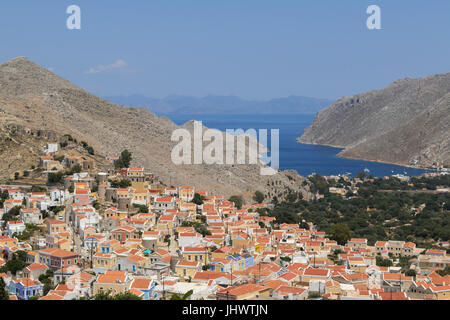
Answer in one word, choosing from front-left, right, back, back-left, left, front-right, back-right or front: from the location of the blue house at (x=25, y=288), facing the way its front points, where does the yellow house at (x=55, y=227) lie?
back-left

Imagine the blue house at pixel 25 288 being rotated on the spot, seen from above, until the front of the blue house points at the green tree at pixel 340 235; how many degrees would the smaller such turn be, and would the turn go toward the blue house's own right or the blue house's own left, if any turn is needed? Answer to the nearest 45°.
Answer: approximately 90° to the blue house's own left

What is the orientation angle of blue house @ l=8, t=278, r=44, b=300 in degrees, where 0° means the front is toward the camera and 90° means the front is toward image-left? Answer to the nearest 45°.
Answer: approximately 315°

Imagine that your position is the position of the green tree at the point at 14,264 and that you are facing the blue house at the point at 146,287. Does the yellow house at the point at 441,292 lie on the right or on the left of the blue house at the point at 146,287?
left

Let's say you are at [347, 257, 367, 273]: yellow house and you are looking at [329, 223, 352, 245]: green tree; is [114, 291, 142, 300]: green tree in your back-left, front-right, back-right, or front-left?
back-left

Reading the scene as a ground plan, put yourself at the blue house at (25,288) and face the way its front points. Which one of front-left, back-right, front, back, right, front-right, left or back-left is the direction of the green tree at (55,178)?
back-left

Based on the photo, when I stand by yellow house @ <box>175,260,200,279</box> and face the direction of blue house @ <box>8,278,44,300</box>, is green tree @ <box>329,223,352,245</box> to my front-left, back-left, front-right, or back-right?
back-right

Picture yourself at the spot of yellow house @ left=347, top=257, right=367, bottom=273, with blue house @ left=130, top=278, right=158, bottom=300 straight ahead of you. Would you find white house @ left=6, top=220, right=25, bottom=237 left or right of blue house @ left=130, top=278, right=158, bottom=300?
right
